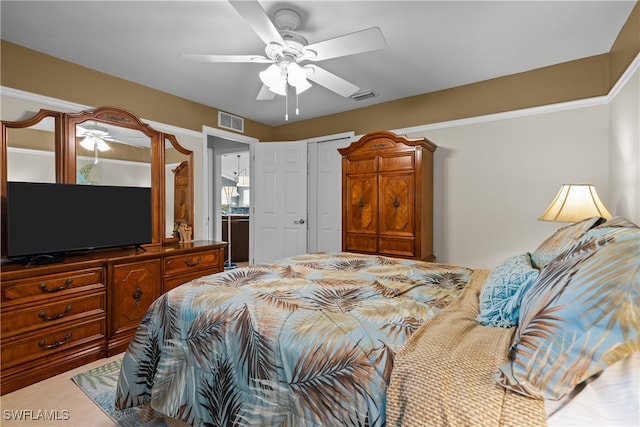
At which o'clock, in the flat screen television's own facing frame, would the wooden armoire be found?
The wooden armoire is roughly at 11 o'clock from the flat screen television.

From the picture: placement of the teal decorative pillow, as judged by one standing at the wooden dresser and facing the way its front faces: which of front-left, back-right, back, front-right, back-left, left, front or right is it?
front

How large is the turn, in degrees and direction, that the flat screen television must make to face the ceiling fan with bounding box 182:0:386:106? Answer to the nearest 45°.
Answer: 0° — it already faces it

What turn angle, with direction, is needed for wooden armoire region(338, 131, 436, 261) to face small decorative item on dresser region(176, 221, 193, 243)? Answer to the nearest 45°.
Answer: approximately 45° to its right

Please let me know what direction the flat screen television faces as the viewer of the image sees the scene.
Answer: facing the viewer and to the right of the viewer

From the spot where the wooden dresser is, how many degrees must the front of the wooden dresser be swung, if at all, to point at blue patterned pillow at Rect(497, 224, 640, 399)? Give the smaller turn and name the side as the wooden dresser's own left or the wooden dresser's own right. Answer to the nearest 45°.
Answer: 0° — it already faces it

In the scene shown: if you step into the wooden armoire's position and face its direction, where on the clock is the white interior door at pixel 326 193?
The white interior door is roughly at 3 o'clock from the wooden armoire.

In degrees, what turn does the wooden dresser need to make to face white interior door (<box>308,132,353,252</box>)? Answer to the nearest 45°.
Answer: approximately 45° to its left

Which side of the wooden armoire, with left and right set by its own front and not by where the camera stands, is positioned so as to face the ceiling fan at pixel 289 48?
front

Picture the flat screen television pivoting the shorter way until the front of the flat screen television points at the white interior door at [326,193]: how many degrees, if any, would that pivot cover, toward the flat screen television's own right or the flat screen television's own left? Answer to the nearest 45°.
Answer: approximately 45° to the flat screen television's own left

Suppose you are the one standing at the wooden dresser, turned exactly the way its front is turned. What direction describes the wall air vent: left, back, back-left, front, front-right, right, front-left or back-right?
left

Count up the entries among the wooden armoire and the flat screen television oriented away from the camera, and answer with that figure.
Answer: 0

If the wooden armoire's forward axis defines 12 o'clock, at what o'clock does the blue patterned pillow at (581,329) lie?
The blue patterned pillow is roughly at 10 o'clock from the wooden armoire.

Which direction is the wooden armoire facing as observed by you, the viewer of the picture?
facing the viewer and to the left of the viewer

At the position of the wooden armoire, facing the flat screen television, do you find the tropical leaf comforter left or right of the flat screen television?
left
